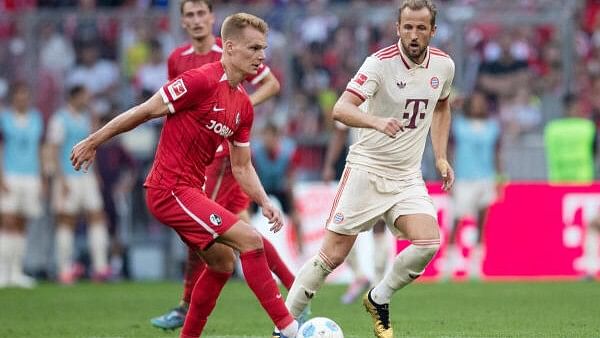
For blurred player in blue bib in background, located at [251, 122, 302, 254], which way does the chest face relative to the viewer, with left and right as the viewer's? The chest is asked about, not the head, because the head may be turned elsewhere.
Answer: facing the viewer

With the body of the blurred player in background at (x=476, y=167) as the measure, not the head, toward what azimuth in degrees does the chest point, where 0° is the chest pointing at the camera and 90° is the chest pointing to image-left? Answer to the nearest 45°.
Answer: approximately 0°

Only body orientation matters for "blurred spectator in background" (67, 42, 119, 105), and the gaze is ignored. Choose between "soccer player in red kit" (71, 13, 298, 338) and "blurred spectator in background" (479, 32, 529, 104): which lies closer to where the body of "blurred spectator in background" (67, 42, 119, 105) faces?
the soccer player in red kit

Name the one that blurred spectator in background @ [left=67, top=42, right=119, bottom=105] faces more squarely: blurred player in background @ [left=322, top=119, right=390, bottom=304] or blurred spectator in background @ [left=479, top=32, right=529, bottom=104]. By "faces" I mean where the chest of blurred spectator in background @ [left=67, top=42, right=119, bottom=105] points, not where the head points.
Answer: the blurred player in background

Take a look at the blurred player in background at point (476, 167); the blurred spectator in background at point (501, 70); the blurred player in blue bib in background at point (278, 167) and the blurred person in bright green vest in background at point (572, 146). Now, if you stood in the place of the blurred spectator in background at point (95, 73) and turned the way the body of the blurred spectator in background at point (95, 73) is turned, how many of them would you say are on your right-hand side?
0

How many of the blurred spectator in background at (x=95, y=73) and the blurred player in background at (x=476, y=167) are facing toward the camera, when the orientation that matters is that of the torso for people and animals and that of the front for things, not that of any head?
2

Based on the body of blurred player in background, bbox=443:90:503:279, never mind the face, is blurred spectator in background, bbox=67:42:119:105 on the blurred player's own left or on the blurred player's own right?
on the blurred player's own right

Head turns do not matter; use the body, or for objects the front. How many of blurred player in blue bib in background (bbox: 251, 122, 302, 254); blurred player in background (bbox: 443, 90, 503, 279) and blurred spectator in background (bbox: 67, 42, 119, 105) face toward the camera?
3

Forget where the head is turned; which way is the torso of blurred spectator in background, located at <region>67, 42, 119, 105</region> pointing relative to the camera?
toward the camera

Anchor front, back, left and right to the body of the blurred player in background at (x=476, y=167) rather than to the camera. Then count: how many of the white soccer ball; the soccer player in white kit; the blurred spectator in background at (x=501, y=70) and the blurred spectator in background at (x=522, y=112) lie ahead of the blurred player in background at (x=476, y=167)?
2
